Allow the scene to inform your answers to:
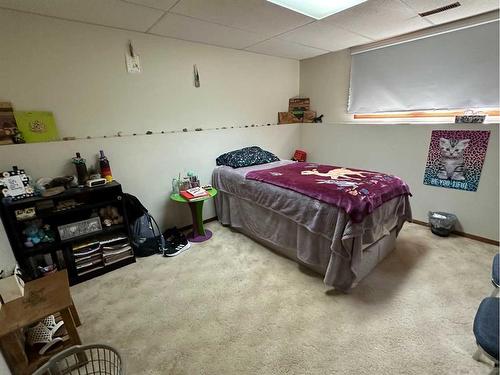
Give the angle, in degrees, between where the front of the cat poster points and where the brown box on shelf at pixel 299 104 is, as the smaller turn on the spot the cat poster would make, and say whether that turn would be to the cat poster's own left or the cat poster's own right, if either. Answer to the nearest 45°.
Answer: approximately 90° to the cat poster's own right

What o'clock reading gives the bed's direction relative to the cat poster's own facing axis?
The bed is roughly at 1 o'clock from the cat poster.

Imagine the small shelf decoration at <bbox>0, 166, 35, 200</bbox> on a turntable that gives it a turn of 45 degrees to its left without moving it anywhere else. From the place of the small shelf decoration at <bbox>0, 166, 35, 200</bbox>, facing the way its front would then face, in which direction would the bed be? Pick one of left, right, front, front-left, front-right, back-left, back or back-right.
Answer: front

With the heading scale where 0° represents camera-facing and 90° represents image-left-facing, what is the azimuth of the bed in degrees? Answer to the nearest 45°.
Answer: approximately 315°

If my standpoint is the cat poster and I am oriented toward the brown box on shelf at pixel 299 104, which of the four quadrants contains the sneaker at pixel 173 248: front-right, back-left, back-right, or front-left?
front-left

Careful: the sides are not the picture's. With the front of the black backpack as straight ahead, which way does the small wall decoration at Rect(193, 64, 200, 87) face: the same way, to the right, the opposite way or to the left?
the same way

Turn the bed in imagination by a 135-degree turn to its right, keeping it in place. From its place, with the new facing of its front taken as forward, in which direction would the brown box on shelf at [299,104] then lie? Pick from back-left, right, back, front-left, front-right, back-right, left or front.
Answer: right

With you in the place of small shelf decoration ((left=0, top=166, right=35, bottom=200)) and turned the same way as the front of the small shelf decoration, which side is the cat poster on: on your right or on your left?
on your left

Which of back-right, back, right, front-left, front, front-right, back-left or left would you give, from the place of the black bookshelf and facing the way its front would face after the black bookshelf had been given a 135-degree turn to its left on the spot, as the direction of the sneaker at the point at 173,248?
front-right

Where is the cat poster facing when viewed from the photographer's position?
facing the viewer

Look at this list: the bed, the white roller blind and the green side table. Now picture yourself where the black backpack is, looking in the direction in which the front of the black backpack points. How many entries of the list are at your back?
0

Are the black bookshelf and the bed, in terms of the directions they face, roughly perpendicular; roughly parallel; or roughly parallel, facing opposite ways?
roughly parallel

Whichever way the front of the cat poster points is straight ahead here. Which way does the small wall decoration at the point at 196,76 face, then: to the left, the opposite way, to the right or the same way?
to the left

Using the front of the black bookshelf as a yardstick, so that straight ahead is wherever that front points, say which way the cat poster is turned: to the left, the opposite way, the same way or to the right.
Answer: to the right
